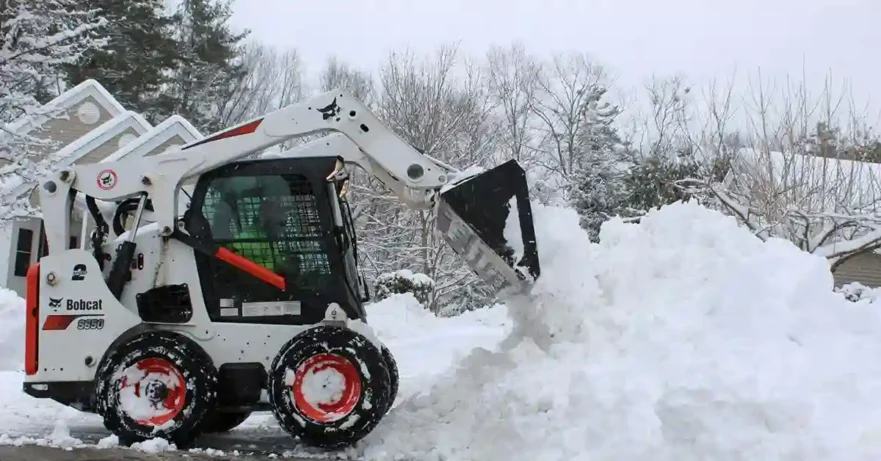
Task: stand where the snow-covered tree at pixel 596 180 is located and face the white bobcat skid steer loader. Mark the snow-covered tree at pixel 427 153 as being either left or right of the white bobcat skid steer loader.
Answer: right

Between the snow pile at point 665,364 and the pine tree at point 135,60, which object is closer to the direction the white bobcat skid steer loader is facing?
the snow pile

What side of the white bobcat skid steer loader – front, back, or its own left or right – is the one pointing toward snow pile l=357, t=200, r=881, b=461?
front

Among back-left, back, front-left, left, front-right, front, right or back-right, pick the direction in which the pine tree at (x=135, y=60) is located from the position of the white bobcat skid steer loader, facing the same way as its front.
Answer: left

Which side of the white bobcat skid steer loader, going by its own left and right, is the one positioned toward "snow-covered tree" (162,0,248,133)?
left

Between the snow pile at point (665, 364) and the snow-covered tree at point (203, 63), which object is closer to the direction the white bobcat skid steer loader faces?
the snow pile

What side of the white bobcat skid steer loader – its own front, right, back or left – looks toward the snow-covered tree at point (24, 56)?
left

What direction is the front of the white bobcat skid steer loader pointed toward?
to the viewer's right
